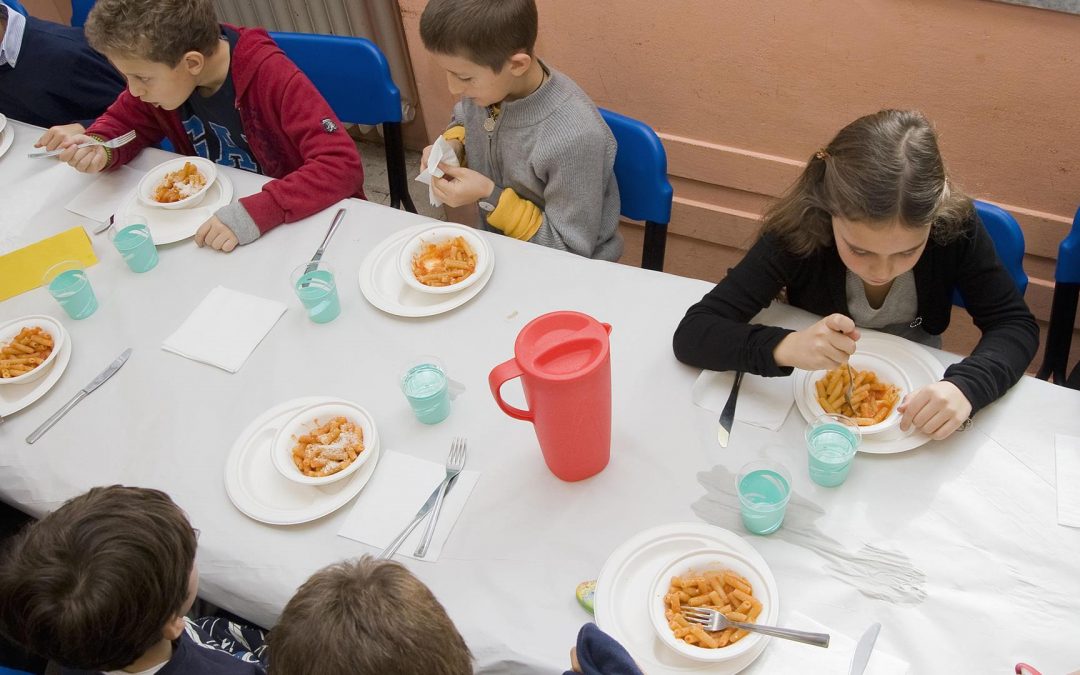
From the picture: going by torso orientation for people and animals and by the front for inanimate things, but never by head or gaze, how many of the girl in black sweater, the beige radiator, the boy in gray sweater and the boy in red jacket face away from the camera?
0

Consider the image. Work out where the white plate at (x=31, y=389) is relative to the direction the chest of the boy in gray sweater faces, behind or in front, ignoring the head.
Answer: in front

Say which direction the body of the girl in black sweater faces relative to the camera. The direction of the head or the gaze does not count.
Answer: toward the camera

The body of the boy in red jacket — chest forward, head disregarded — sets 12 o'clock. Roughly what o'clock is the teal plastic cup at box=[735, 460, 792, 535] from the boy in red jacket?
The teal plastic cup is roughly at 10 o'clock from the boy in red jacket.

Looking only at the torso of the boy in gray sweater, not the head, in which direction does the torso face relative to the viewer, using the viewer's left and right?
facing the viewer and to the left of the viewer

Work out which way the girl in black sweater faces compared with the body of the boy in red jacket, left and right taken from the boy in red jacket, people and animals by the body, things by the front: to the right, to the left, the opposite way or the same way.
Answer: the same way

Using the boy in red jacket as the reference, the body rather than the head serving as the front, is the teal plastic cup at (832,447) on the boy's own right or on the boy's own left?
on the boy's own left

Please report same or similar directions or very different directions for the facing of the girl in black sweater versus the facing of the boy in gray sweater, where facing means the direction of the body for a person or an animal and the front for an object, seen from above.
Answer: same or similar directions

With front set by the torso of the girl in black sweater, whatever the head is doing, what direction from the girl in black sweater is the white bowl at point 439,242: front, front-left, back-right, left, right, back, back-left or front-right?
right

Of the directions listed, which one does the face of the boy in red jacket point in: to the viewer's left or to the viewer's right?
to the viewer's left

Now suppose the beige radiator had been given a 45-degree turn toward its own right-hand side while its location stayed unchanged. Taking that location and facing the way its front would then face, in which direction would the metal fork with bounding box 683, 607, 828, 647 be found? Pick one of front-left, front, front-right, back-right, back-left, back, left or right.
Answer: left

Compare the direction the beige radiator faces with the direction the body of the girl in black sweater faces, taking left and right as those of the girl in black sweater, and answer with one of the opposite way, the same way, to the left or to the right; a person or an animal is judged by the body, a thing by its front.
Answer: the same way

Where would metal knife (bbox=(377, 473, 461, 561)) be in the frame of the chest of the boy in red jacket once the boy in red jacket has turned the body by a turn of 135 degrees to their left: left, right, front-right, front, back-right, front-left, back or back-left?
right

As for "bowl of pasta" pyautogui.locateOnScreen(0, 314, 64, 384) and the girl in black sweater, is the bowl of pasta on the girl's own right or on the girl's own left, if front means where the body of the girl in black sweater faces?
on the girl's own right

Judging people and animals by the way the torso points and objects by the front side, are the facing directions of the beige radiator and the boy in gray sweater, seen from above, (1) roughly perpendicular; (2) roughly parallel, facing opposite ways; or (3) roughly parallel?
roughly parallel
